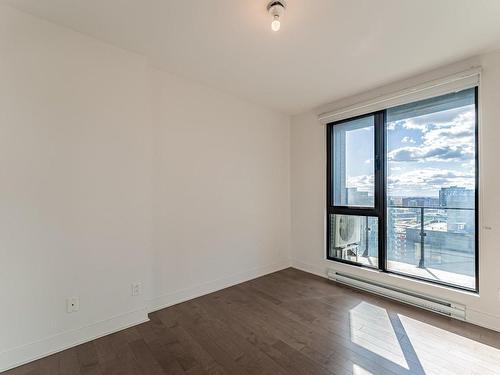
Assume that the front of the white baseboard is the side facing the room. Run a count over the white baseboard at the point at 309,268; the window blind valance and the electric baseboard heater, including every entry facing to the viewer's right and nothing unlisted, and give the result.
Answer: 0

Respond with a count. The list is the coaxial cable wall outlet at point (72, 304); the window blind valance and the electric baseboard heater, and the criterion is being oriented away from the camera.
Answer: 0

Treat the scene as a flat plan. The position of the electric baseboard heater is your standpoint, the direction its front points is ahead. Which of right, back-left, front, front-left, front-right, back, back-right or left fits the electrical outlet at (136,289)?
front

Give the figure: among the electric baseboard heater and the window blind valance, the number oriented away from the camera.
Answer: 0

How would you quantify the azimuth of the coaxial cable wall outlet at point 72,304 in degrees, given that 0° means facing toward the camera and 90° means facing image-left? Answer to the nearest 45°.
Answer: approximately 315°

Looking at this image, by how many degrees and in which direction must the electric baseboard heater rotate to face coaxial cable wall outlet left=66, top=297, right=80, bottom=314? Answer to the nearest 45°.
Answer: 0° — it already faces it

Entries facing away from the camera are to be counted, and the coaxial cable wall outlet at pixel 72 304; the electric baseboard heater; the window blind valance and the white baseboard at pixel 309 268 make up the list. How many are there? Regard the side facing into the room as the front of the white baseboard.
0

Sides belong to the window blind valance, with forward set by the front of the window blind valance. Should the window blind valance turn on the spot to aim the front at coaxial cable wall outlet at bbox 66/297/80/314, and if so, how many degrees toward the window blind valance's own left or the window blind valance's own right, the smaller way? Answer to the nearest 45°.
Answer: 0° — it already faces it

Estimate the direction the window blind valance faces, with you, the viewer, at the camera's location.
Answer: facing the viewer and to the left of the viewer

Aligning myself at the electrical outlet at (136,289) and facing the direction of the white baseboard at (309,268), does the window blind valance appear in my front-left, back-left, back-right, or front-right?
front-right

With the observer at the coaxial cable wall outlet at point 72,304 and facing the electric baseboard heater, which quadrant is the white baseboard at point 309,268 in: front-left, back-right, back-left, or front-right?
front-left
